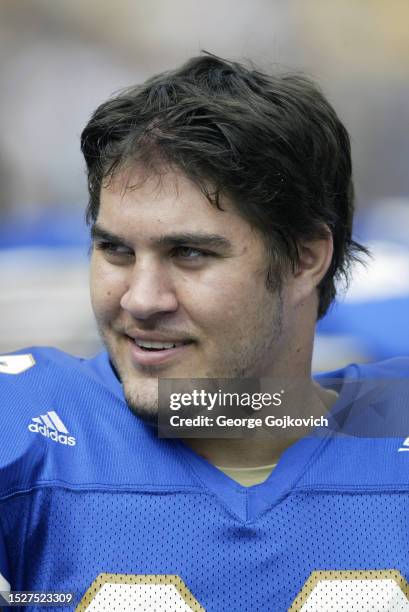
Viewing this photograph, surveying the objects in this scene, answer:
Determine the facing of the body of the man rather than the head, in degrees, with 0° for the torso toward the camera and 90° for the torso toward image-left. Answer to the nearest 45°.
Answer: approximately 0°

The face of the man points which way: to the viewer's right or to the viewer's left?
to the viewer's left
